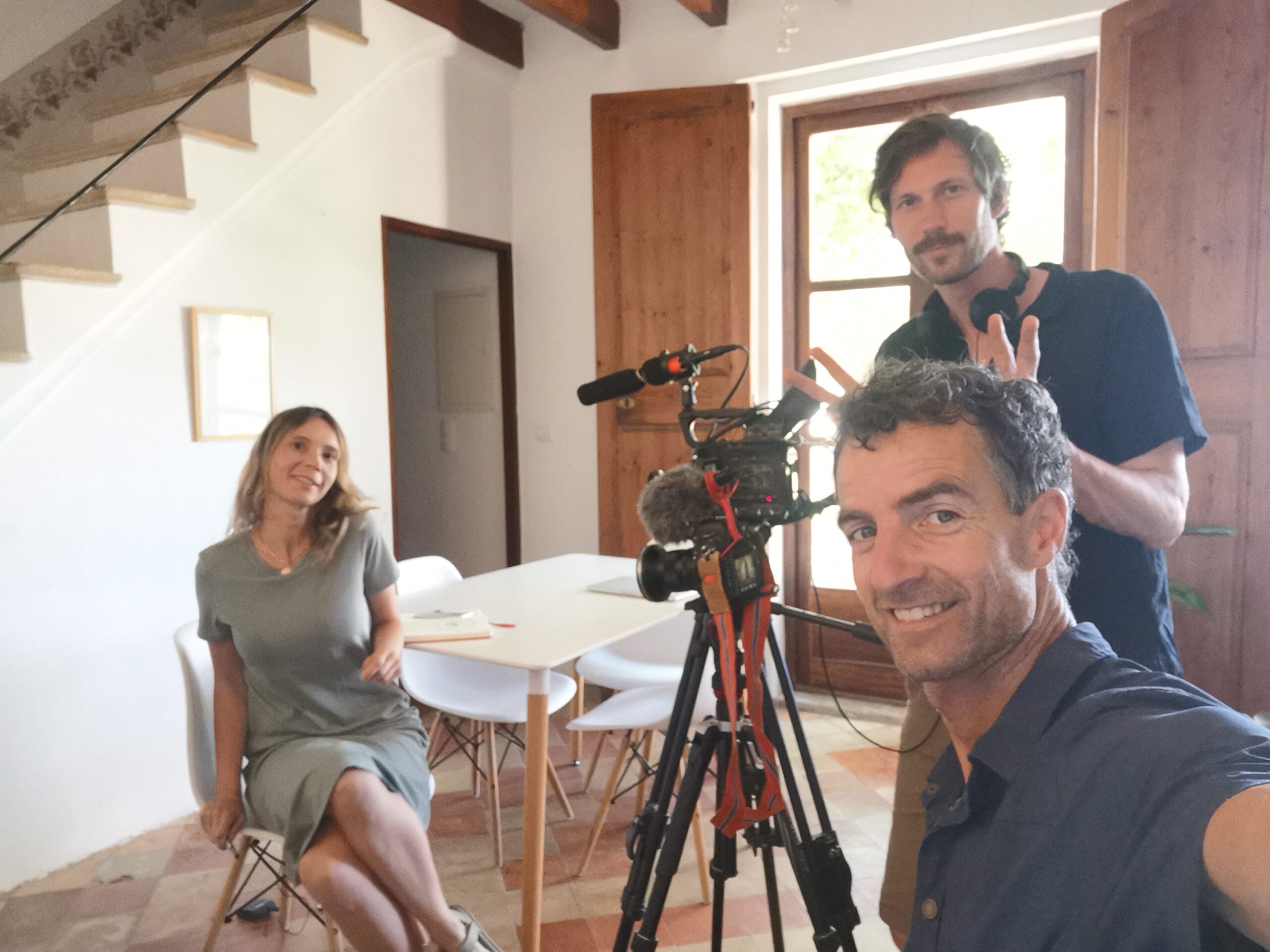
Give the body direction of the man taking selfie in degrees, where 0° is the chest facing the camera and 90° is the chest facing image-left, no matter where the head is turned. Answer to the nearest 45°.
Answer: approximately 45°

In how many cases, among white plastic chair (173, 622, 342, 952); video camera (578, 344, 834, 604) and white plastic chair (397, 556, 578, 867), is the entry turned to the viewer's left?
1

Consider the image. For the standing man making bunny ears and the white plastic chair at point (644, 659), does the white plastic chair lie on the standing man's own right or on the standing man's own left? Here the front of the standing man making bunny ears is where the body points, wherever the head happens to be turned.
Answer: on the standing man's own right

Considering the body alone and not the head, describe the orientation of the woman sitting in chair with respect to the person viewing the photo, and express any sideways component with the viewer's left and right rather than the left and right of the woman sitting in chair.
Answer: facing the viewer and to the right of the viewer

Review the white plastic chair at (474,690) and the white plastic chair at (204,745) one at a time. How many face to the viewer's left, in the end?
0

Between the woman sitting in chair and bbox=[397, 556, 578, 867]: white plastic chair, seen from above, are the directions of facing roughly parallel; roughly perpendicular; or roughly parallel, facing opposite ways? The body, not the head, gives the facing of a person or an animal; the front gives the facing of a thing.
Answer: roughly parallel

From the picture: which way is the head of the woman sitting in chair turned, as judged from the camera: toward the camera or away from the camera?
toward the camera

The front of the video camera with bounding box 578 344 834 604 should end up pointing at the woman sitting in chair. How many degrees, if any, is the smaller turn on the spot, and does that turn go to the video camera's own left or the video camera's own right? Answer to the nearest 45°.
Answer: approximately 45° to the video camera's own right

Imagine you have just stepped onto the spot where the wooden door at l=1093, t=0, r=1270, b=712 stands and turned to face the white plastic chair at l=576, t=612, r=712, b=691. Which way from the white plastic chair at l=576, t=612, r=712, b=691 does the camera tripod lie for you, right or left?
left

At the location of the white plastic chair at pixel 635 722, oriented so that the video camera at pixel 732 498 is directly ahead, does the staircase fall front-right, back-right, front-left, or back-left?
back-right

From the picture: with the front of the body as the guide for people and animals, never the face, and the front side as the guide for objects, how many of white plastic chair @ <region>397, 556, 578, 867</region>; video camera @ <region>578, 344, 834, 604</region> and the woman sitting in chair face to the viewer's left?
1

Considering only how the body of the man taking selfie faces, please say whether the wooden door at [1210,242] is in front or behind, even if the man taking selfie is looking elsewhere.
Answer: behind

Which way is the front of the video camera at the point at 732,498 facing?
to the viewer's left

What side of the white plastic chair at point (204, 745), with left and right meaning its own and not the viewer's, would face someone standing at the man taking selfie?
front

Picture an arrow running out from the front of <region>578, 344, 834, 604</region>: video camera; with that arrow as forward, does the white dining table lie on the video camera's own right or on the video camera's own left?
on the video camera's own right

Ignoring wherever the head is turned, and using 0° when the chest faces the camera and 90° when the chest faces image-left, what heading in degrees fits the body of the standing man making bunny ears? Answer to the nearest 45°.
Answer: approximately 45°
